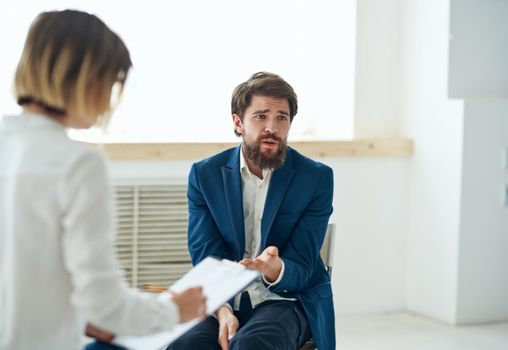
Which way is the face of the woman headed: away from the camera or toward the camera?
away from the camera

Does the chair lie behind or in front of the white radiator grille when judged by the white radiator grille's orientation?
in front

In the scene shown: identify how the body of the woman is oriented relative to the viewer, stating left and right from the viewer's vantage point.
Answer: facing away from the viewer and to the right of the viewer

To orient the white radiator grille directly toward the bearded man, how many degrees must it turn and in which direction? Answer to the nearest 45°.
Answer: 0° — it already faces them

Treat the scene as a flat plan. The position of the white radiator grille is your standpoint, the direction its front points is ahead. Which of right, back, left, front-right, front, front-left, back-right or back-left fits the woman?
front

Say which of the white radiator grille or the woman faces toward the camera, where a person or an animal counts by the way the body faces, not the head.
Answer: the white radiator grille

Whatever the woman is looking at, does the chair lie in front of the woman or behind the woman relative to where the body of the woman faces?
in front

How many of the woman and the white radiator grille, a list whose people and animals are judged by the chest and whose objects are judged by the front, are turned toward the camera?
1

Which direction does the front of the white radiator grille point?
toward the camera

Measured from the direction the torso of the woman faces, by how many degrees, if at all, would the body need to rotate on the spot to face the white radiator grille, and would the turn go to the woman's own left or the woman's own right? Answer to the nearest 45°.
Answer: approximately 45° to the woman's own left
